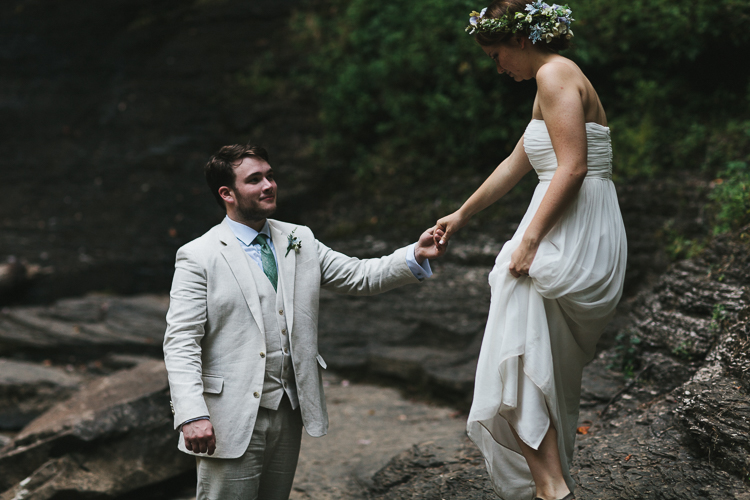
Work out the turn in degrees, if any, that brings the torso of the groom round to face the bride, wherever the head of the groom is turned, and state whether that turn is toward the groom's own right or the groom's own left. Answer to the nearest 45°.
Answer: approximately 45° to the groom's own left

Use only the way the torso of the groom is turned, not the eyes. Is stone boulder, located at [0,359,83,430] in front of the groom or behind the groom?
behind

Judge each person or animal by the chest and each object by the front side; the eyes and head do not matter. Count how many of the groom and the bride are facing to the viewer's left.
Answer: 1

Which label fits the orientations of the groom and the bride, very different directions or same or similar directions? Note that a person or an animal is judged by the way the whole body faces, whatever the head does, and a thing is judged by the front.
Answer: very different directions

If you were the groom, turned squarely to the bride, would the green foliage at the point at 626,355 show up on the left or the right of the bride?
left

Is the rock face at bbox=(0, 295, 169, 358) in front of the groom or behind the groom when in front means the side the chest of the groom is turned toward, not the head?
behind

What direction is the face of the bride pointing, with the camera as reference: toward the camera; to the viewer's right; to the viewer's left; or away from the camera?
to the viewer's left

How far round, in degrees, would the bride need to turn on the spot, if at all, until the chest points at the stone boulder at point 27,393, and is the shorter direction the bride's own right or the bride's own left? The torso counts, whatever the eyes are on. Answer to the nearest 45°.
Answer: approximately 45° to the bride's own right

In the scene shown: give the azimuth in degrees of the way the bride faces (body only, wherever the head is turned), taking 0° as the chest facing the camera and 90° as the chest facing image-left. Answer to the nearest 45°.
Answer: approximately 90°
